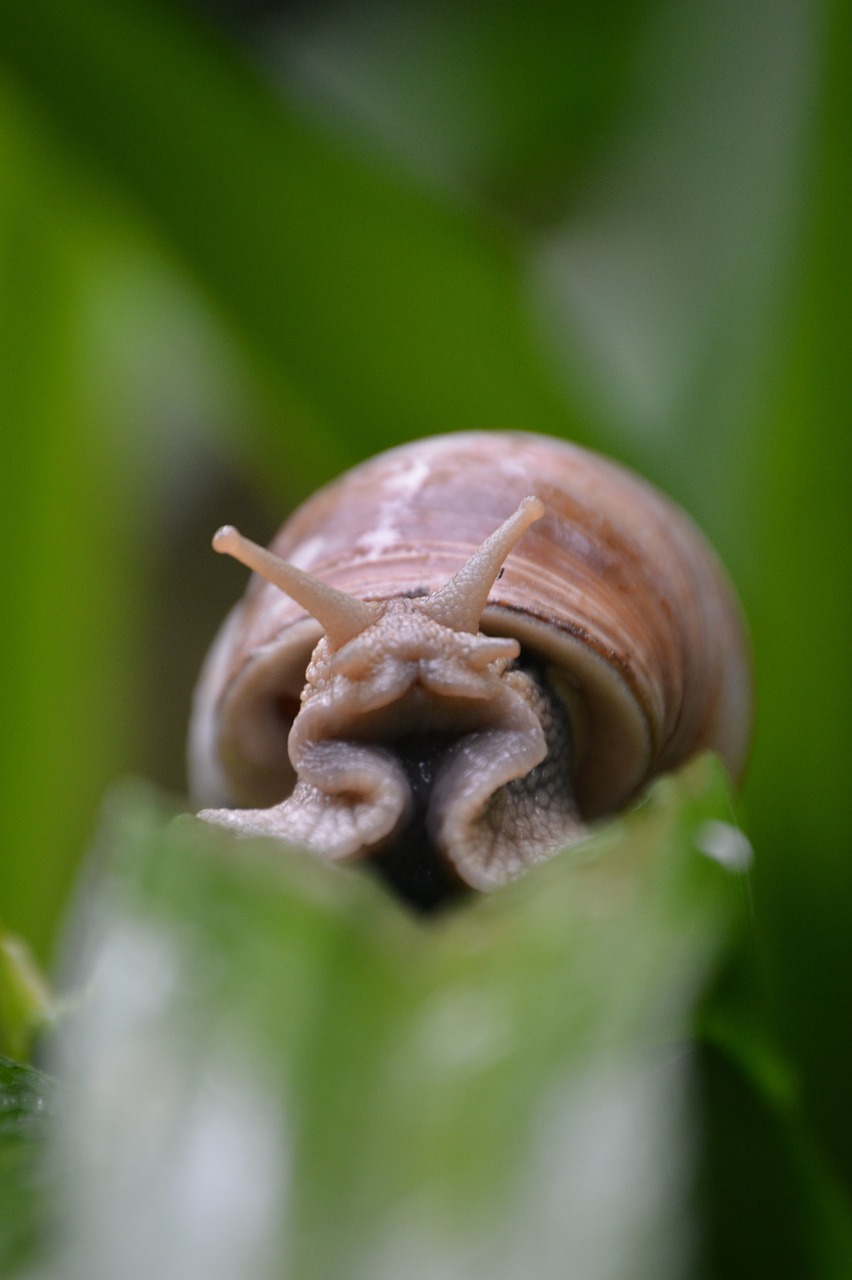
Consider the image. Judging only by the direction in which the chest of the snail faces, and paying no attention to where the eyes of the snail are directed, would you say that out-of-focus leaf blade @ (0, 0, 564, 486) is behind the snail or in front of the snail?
behind

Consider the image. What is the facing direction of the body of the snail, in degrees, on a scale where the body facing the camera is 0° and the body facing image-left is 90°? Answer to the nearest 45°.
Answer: approximately 0°
